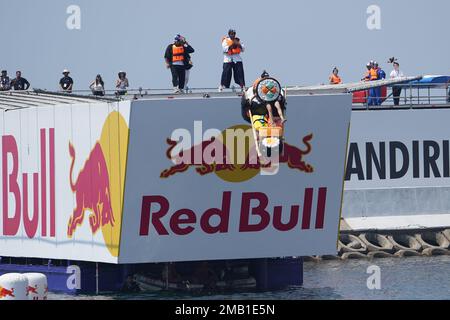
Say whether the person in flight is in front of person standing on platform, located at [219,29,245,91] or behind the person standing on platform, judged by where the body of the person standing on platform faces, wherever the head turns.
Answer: in front

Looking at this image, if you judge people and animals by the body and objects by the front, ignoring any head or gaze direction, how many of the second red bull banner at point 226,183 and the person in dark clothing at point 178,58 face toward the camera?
2

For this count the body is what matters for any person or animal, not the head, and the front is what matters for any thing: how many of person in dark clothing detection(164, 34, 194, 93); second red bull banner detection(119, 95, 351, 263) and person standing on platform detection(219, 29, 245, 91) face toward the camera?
3

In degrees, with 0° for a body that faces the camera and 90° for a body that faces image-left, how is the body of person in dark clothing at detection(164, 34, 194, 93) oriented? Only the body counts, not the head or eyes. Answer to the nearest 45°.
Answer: approximately 0°

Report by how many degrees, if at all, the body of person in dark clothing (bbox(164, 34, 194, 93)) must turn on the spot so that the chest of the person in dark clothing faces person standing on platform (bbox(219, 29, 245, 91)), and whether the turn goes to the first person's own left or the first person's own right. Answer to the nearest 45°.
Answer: approximately 90° to the first person's own left
